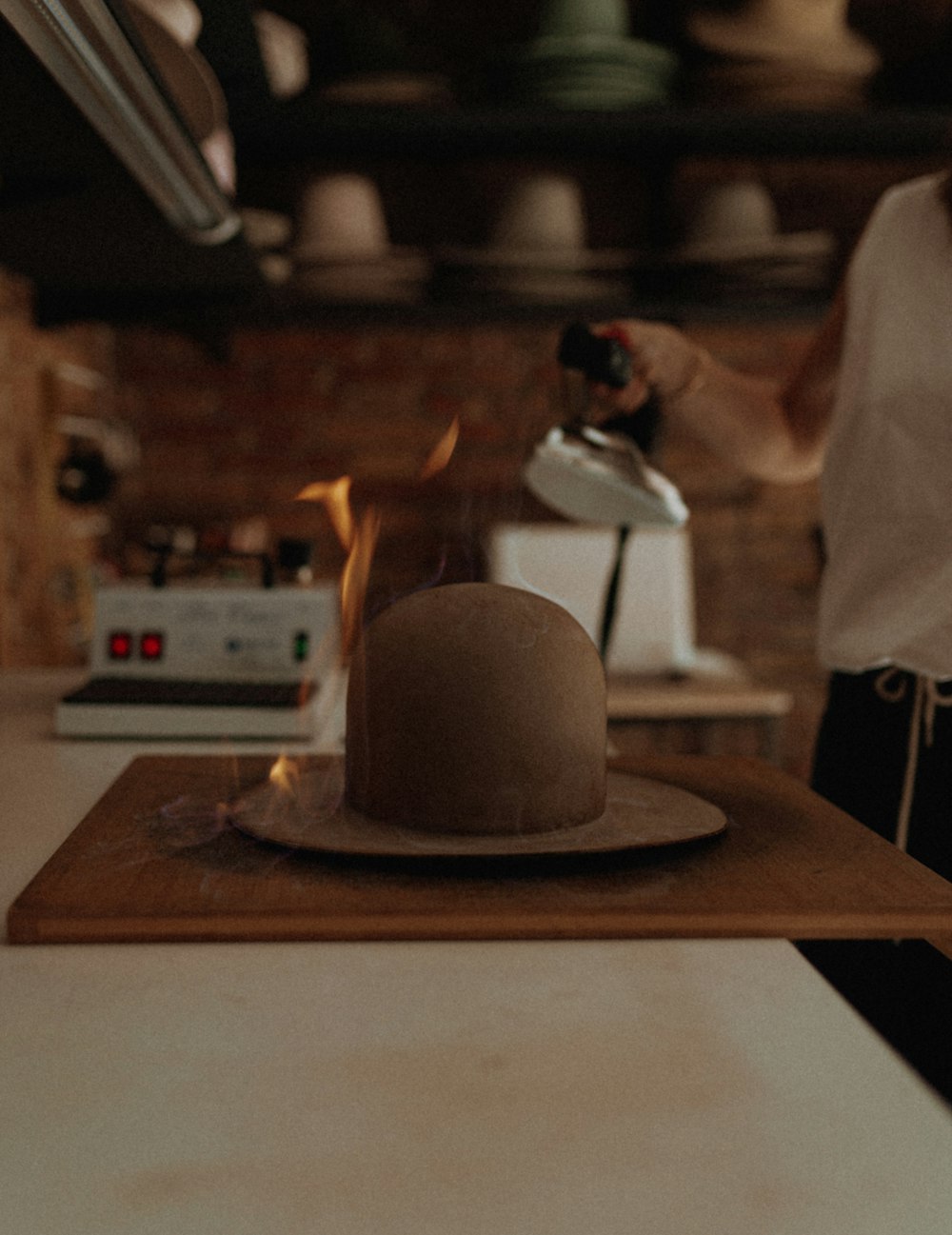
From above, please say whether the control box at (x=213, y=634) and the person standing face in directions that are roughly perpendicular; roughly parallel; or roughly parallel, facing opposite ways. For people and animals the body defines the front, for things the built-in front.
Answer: roughly perpendicular

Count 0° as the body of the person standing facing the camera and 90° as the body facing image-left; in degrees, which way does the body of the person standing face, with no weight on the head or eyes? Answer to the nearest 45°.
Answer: approximately 45°

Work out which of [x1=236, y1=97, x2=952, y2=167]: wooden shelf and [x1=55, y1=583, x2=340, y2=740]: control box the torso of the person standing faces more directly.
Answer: the control box

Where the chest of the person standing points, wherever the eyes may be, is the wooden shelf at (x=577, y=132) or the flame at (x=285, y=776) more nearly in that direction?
the flame

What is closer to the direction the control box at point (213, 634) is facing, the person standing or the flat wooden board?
the flat wooden board

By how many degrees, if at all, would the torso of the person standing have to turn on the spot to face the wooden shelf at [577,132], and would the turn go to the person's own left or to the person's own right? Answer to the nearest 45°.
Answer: approximately 90° to the person's own right

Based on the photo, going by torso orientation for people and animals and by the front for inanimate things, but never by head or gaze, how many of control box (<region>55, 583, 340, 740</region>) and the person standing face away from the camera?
0

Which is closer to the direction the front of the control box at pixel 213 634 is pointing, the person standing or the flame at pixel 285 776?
the flame

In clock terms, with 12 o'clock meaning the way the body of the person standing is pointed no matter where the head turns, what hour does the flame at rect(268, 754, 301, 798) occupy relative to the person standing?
The flame is roughly at 12 o'clock from the person standing.

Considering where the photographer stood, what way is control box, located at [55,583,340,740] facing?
facing the viewer

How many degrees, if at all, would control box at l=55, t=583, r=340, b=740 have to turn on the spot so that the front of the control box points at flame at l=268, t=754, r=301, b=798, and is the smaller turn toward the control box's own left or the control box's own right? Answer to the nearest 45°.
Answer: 0° — it already faces it
